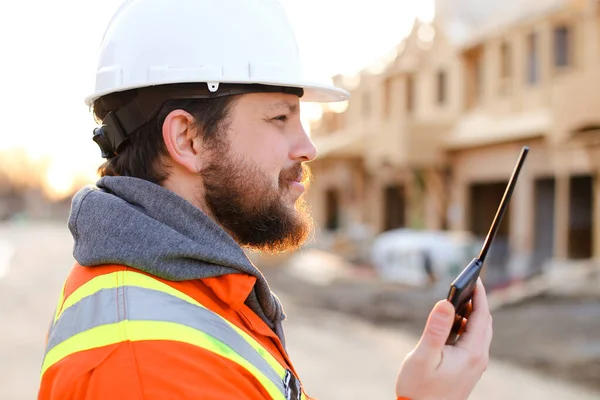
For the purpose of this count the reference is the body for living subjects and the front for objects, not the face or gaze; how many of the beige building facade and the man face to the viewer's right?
1

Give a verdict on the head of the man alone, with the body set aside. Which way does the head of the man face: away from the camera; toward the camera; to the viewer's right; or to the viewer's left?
to the viewer's right

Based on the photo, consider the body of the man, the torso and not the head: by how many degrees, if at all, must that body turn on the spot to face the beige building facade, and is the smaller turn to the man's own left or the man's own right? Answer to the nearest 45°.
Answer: approximately 90° to the man's own left

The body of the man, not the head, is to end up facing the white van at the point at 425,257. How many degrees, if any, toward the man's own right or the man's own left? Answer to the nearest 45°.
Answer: approximately 90° to the man's own left

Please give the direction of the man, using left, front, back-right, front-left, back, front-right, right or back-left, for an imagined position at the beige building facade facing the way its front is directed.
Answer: front-left

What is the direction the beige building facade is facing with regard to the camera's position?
facing the viewer and to the left of the viewer

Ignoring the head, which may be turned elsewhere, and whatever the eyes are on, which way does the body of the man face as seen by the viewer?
to the viewer's right
